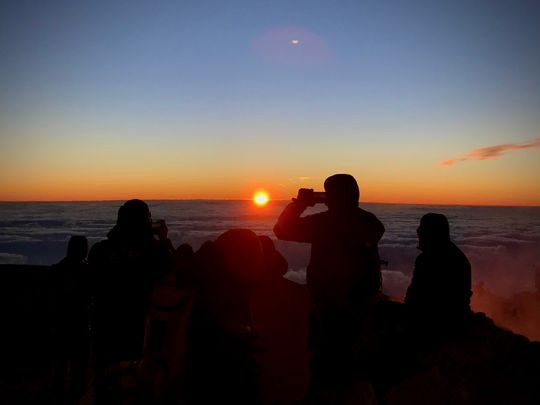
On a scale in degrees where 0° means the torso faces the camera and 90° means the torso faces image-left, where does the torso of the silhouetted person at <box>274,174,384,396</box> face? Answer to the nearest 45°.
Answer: approximately 135°

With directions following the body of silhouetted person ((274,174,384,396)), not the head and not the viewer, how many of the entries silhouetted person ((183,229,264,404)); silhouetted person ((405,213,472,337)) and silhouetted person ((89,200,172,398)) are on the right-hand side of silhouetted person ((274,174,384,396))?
1

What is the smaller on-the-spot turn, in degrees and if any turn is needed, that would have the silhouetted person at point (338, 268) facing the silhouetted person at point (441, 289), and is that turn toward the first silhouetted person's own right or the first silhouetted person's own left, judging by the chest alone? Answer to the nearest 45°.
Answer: approximately 90° to the first silhouetted person's own right

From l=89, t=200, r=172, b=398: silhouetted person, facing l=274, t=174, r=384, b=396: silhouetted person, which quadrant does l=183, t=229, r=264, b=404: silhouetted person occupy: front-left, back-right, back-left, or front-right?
front-right

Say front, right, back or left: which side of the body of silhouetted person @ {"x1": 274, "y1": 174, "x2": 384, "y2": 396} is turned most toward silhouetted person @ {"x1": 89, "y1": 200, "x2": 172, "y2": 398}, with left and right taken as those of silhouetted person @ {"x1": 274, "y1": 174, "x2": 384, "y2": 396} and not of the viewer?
left

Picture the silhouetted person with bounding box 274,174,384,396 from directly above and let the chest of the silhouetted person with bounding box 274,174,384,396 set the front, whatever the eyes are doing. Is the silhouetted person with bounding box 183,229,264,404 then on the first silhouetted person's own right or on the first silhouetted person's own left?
on the first silhouetted person's own left

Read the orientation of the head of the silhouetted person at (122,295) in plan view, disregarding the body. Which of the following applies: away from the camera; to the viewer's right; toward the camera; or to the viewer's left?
away from the camera

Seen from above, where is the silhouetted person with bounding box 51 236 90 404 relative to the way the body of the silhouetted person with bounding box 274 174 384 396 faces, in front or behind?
in front
